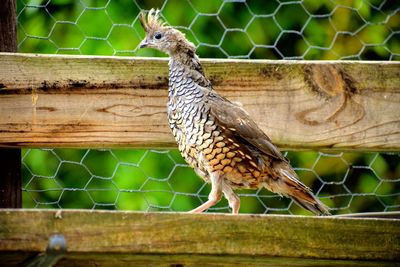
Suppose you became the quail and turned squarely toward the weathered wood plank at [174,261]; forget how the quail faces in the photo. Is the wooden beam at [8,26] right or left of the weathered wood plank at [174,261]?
right

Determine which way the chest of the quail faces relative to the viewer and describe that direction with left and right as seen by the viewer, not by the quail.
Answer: facing to the left of the viewer

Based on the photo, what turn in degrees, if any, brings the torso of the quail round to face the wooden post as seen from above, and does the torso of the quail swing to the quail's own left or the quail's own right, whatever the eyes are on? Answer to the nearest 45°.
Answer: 0° — it already faces it

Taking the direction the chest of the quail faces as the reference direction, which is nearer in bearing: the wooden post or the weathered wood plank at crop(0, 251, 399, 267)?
the wooden post

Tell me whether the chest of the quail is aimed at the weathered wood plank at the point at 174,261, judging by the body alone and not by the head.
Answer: no
